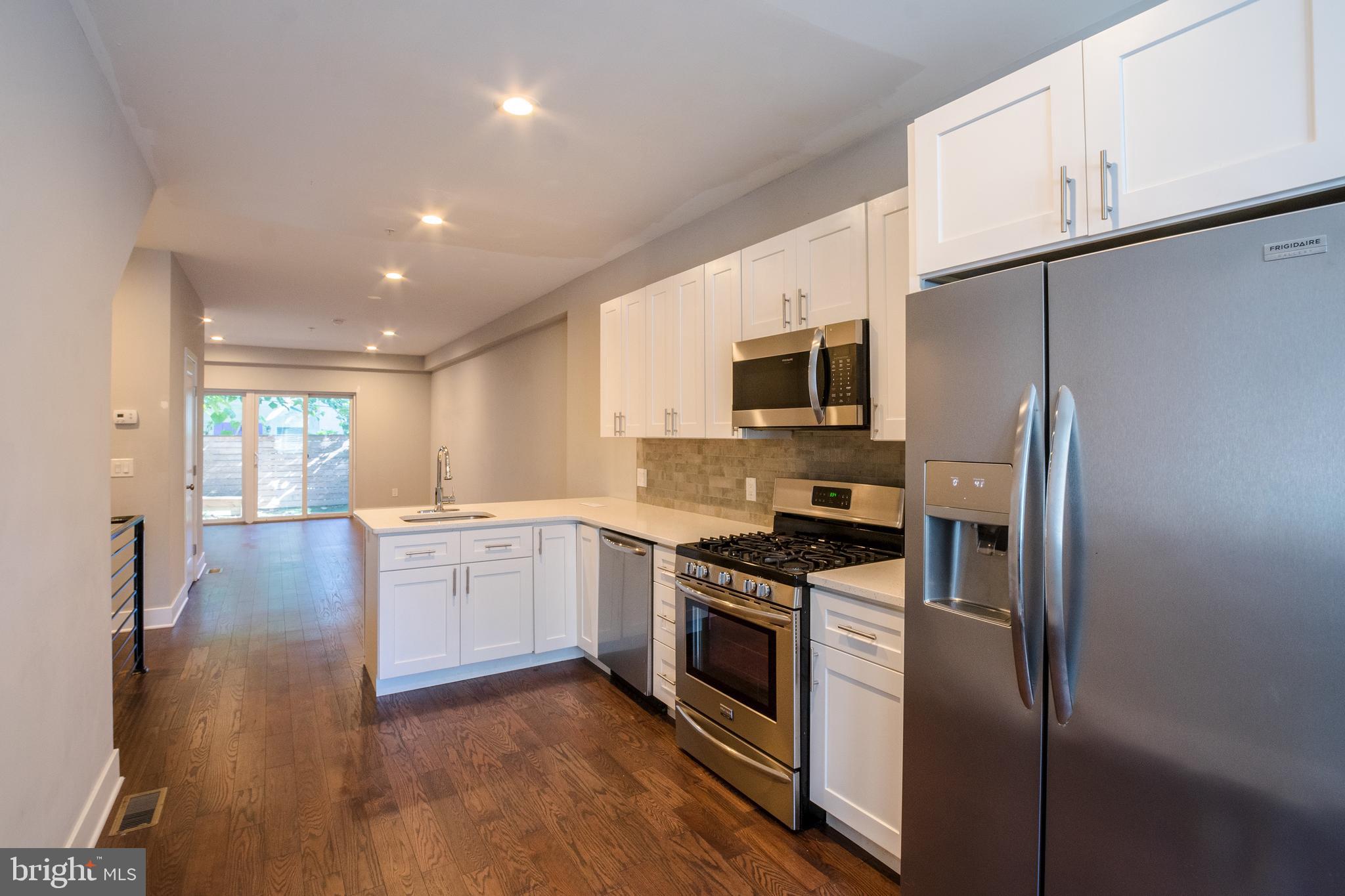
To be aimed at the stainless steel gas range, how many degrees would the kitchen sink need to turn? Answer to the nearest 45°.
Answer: approximately 45° to its left

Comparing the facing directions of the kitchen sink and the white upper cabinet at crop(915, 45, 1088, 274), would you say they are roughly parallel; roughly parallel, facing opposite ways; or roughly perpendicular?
roughly perpendicular

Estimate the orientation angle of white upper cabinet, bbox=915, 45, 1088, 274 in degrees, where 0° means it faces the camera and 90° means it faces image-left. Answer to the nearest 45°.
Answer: approximately 45°

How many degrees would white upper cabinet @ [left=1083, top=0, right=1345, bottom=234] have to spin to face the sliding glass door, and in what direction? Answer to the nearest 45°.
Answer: approximately 45° to its right

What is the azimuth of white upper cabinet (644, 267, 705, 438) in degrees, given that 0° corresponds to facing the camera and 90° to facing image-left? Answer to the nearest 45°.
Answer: approximately 45°

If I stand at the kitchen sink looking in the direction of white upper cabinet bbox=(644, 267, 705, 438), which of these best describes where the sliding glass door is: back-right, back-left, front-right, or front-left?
back-left

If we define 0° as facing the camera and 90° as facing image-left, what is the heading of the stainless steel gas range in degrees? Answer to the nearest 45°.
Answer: approximately 45°

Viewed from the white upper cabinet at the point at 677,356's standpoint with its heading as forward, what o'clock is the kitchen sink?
The kitchen sink is roughly at 2 o'clock from the white upper cabinet.
